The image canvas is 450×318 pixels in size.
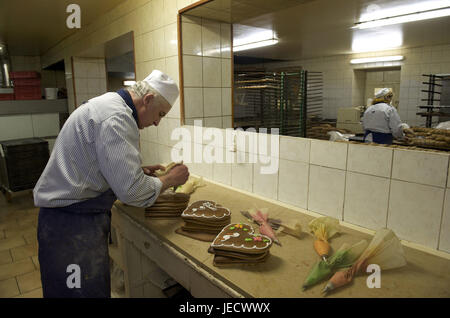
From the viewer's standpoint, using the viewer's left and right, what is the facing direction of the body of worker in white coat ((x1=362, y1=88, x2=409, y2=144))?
facing away from the viewer and to the right of the viewer

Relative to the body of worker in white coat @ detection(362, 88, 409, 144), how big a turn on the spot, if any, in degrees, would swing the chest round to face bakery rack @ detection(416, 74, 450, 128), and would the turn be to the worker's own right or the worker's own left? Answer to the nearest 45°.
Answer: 0° — they already face it

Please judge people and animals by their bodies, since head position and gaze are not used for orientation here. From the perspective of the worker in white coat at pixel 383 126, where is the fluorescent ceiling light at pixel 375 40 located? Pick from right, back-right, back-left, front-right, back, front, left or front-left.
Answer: front-left

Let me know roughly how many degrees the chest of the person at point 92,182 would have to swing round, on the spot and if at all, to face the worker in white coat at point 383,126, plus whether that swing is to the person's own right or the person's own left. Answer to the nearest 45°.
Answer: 0° — they already face them

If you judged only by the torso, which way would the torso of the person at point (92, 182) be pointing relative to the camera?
to the viewer's right

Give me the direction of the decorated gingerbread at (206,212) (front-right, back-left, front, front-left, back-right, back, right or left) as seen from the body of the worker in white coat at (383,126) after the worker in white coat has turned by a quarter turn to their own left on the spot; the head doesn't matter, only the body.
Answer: left

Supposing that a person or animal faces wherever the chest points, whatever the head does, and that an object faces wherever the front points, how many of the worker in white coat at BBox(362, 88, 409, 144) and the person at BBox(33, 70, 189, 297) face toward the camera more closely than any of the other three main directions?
0

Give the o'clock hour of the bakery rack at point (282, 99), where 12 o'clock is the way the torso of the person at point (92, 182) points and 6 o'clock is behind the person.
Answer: The bakery rack is roughly at 11 o'clock from the person.

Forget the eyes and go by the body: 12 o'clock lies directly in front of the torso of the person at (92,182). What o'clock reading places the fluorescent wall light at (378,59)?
The fluorescent wall light is roughly at 11 o'clock from the person.

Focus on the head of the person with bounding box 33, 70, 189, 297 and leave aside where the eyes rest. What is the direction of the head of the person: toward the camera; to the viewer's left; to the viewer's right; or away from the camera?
to the viewer's right
